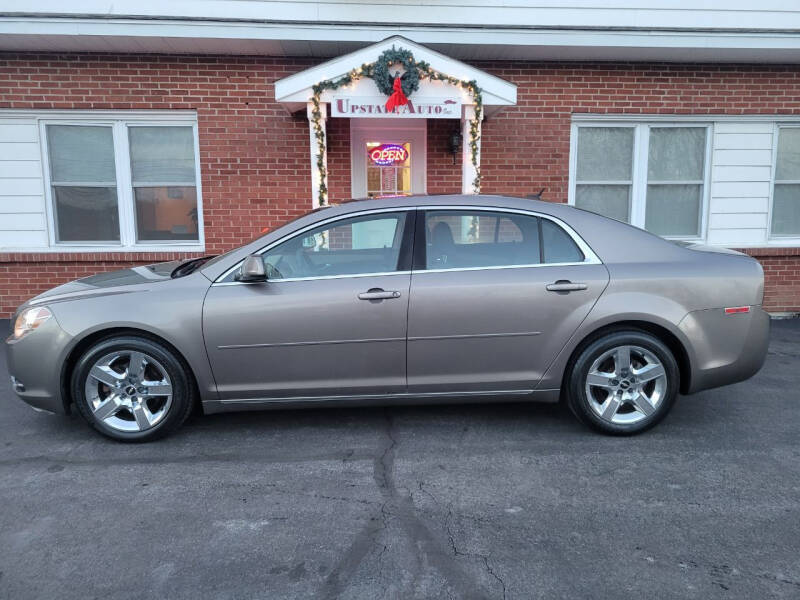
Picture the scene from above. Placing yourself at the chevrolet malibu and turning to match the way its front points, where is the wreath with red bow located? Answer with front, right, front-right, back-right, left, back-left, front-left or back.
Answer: right

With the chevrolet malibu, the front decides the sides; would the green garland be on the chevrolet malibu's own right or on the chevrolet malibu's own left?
on the chevrolet malibu's own right

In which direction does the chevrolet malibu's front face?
to the viewer's left

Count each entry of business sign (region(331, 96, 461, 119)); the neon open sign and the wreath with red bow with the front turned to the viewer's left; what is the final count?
0

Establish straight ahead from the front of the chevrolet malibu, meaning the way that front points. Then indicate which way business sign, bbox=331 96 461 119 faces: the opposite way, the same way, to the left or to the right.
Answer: to the left

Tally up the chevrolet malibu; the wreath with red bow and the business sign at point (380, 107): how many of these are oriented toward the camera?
2

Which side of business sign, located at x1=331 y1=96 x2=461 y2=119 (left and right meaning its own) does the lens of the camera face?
front

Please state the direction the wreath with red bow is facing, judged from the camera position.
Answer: facing the viewer

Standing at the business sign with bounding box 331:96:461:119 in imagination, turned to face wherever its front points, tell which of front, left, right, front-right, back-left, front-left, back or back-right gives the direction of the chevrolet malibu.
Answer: front

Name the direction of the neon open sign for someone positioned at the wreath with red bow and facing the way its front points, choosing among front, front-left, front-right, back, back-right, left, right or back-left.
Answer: back

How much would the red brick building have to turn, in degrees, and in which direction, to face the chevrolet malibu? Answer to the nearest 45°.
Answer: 0° — it already faces it

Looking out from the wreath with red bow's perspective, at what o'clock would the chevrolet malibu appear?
The chevrolet malibu is roughly at 12 o'clock from the wreath with red bow.
